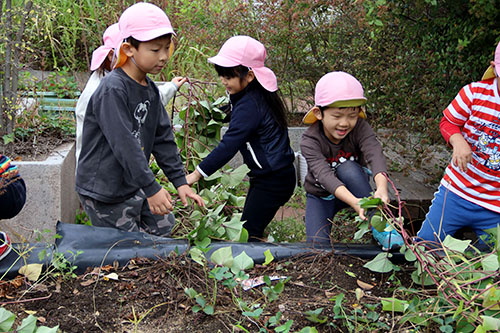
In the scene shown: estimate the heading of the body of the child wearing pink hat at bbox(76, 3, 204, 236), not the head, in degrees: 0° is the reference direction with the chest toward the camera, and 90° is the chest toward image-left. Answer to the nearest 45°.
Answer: approximately 315°

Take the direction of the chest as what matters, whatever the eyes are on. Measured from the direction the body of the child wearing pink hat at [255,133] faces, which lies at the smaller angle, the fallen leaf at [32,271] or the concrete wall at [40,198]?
the concrete wall

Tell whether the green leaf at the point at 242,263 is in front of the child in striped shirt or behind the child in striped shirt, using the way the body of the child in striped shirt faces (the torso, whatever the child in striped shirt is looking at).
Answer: in front

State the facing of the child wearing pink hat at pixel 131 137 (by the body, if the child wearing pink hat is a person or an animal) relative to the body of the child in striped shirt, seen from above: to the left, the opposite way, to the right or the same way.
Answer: to the left

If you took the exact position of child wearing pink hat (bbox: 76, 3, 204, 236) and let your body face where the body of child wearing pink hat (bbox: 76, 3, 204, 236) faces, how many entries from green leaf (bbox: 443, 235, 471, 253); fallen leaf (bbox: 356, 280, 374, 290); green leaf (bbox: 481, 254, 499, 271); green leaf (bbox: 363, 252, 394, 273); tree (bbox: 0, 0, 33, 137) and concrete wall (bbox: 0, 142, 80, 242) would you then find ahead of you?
4

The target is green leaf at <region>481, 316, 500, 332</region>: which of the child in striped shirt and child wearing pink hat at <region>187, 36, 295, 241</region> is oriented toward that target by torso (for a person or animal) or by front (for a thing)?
the child in striped shirt
